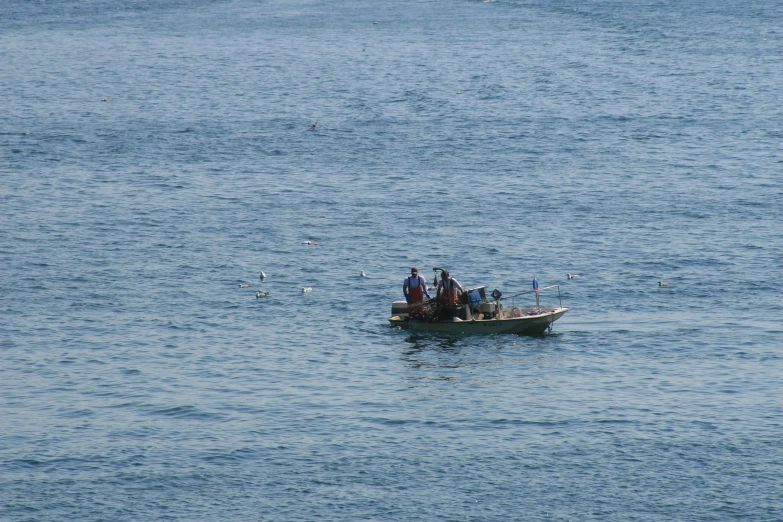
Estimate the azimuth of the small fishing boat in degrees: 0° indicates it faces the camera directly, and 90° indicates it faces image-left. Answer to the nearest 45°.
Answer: approximately 270°
